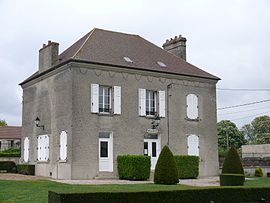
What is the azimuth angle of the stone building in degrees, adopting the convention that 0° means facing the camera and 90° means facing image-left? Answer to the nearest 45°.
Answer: approximately 315°

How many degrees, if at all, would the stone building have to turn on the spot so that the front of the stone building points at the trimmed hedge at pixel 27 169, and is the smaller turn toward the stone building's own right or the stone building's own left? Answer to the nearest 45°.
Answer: approximately 135° to the stone building's own right

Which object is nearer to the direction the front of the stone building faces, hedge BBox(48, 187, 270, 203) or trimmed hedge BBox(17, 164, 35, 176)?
the hedge

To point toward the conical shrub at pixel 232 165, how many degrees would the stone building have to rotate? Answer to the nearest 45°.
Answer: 0° — it already faces it

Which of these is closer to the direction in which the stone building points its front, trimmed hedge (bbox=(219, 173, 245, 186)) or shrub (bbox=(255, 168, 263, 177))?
the trimmed hedge

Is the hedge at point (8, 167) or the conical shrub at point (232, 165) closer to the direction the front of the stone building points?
the conical shrub

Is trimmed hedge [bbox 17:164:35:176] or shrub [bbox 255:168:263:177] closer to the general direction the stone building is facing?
the shrub

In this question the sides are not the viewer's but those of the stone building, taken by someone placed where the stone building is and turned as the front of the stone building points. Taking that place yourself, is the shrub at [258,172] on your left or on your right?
on your left
